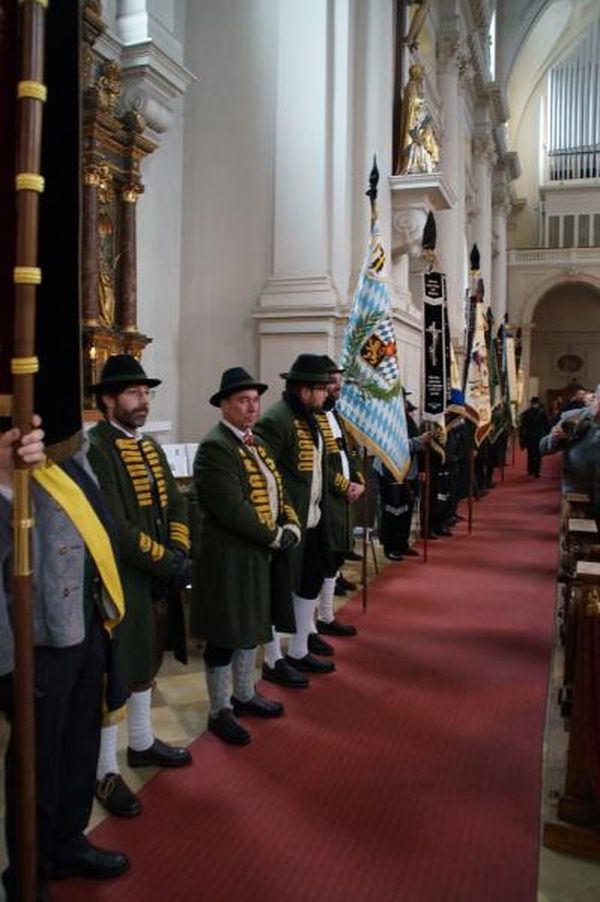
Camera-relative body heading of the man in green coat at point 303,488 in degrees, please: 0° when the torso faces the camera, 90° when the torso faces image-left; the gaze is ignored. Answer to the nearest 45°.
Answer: approximately 315°

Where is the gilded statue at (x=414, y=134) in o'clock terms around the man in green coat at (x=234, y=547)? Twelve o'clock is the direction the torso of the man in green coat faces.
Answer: The gilded statue is roughly at 8 o'clock from the man in green coat.

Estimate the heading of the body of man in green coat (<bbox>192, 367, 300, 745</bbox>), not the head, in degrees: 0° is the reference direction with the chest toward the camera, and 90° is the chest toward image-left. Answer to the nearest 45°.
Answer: approximately 315°

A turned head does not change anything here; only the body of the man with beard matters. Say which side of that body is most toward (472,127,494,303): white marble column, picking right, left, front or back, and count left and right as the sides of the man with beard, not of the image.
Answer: left

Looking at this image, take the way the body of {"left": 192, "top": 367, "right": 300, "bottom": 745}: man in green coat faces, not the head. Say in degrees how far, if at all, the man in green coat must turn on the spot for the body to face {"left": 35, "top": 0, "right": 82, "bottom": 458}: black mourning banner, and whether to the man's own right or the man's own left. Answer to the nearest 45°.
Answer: approximately 45° to the man's own right
